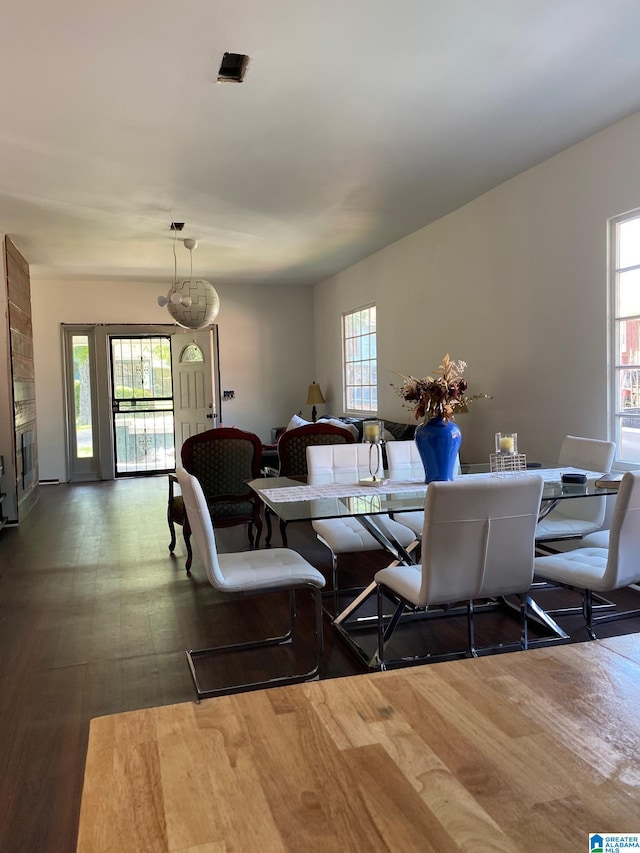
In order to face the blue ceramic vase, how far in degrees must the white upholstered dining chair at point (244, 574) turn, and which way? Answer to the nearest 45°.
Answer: approximately 45° to its left

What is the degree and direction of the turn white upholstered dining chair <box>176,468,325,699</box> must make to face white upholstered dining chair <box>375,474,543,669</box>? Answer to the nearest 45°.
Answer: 0° — it already faces it

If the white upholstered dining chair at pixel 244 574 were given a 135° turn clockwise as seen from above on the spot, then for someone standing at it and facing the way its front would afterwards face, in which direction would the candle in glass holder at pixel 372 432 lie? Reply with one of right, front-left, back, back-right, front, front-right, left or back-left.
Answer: back

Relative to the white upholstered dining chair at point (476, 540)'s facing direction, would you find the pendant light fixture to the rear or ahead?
ahead

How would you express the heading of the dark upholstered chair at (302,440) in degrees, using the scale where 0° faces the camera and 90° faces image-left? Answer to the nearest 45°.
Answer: approximately 315°

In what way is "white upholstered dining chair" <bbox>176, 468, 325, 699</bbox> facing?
to the viewer's right

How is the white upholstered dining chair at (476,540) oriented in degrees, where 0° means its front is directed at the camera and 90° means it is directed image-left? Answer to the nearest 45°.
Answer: approximately 135°

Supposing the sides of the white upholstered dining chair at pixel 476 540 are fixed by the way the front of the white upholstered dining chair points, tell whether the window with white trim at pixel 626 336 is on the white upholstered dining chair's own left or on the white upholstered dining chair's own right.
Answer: on the white upholstered dining chair's own right

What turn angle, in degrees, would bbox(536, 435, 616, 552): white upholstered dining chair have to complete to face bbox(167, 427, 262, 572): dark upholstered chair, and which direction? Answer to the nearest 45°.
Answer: approximately 45° to its right

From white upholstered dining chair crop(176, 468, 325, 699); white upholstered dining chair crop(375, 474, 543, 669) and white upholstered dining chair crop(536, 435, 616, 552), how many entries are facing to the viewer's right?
1
